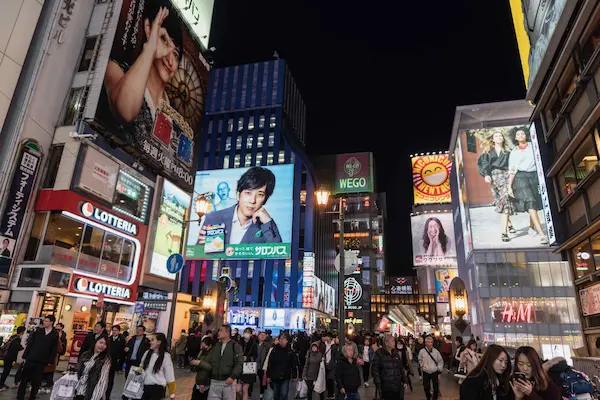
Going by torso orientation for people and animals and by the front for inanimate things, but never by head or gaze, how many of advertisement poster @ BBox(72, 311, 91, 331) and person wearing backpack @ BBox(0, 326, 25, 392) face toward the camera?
1

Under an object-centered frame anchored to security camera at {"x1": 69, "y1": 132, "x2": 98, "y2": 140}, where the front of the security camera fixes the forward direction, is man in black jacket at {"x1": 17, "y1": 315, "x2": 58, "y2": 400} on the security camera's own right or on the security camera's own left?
on the security camera's own right

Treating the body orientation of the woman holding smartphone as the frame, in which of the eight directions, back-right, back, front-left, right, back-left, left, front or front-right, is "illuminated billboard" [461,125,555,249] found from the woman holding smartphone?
back-right

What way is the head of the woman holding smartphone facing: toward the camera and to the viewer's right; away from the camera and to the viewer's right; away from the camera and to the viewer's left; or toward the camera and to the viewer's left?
toward the camera and to the viewer's left

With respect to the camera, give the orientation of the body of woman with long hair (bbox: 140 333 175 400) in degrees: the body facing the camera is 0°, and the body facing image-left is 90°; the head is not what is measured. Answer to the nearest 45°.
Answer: approximately 45°

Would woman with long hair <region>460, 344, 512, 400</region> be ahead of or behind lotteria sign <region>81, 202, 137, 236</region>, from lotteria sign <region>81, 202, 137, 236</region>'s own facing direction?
ahead

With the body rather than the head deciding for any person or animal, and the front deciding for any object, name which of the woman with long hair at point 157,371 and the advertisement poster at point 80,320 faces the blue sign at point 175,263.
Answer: the advertisement poster

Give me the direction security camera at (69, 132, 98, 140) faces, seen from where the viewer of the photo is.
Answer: facing to the right of the viewer

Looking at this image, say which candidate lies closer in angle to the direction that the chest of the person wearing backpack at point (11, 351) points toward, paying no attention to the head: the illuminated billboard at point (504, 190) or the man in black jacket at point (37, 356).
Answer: the illuminated billboard
